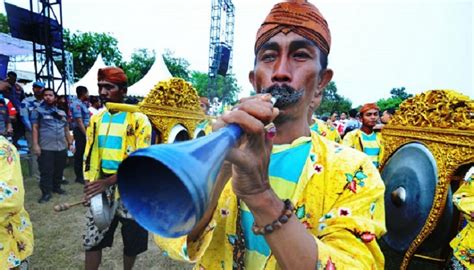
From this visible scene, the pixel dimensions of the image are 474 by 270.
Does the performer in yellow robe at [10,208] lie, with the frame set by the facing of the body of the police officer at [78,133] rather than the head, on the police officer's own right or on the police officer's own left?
on the police officer's own right

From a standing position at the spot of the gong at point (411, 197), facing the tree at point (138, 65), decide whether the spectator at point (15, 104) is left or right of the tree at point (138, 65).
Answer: left

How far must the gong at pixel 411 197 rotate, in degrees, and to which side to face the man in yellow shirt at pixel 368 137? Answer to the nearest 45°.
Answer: approximately 90° to its right

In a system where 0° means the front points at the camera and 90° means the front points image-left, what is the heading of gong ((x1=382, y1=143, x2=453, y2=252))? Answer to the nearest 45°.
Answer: approximately 45°

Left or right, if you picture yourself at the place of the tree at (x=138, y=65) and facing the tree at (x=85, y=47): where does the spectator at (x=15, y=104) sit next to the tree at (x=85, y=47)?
left

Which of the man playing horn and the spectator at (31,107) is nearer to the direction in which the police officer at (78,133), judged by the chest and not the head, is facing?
the man playing horn

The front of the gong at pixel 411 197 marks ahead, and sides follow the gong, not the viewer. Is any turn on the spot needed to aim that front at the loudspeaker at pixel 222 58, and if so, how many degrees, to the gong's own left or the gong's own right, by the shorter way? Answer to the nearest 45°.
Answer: approximately 90° to the gong's own right
